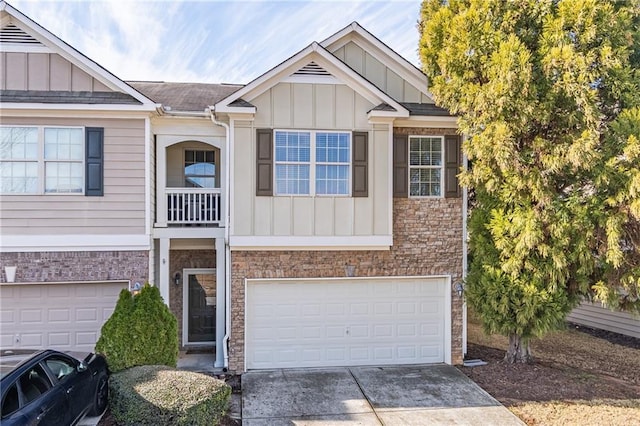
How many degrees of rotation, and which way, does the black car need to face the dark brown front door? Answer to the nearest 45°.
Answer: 0° — it already faces it

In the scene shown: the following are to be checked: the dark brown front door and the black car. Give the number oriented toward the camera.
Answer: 1

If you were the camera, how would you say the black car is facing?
facing away from the viewer and to the right of the viewer

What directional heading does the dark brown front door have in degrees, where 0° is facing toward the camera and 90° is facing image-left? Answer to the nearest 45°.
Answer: approximately 0°

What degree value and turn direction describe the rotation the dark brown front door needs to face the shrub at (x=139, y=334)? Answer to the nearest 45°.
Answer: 0° — it already faces it

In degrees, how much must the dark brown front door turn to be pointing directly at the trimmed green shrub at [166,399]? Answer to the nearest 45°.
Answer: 0° — it already faces it

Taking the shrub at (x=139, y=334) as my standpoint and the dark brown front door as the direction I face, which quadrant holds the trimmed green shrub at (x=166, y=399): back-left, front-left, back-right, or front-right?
back-right
